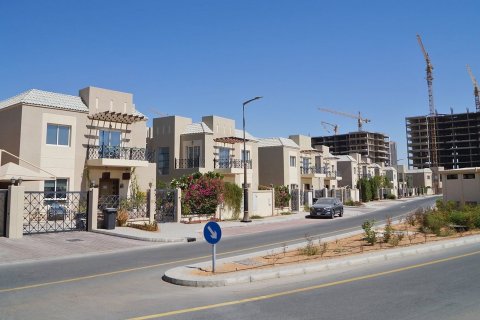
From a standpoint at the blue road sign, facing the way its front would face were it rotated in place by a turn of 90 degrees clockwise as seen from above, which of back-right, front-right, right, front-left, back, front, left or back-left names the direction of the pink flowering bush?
right

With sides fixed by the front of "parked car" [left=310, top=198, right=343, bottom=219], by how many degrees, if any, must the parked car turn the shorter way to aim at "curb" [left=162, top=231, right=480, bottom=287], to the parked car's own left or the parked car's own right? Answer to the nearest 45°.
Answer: approximately 45° to the parked car's own left

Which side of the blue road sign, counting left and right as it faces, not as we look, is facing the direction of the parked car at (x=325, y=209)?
back

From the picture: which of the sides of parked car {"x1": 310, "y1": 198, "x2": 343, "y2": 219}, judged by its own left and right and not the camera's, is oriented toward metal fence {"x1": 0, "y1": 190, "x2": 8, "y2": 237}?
front

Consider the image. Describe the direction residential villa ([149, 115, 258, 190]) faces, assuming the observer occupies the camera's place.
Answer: facing the viewer and to the right of the viewer

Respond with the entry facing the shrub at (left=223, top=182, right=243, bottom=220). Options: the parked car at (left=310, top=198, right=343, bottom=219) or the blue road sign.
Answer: the parked car

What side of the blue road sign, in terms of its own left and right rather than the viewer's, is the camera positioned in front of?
front

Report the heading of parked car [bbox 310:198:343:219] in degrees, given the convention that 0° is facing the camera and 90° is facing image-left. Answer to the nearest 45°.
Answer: approximately 45°

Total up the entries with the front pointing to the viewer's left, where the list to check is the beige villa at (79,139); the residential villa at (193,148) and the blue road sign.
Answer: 0

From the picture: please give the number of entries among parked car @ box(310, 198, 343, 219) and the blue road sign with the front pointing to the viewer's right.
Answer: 0

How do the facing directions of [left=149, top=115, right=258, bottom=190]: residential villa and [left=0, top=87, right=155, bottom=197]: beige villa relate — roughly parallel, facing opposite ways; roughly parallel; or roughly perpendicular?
roughly parallel

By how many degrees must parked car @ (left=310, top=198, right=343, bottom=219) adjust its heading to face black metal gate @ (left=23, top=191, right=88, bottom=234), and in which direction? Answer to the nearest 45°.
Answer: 0° — it already faces it

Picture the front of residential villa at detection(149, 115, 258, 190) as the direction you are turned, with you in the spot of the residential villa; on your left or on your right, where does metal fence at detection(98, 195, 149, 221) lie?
on your right

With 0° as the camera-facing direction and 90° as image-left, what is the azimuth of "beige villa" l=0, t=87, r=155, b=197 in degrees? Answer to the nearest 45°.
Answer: approximately 315°

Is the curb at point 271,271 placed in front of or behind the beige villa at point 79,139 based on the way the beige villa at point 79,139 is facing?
in front

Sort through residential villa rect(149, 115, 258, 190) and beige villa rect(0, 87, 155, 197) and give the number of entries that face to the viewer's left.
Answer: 0
